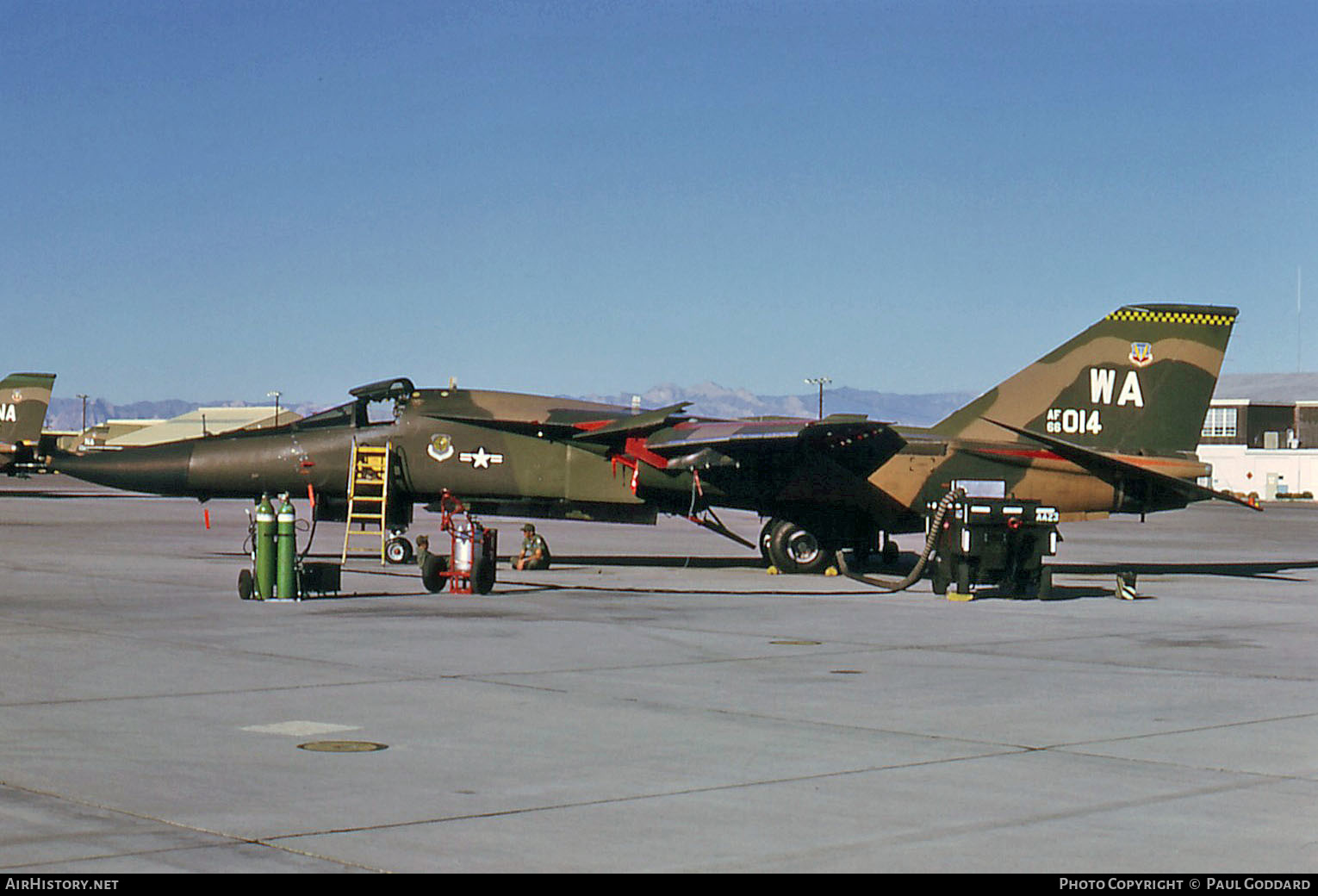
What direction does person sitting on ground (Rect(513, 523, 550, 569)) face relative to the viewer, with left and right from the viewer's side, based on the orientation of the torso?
facing the viewer and to the left of the viewer

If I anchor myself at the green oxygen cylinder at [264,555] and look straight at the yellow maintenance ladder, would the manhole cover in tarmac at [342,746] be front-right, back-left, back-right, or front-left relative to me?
back-right

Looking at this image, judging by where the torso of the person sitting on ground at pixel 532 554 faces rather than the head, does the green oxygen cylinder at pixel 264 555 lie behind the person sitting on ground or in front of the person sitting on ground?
in front

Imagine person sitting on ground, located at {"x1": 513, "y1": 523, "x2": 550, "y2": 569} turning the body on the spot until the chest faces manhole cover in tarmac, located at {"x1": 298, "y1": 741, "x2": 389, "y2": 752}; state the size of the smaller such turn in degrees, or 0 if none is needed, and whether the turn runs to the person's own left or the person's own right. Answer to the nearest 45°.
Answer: approximately 45° to the person's own left

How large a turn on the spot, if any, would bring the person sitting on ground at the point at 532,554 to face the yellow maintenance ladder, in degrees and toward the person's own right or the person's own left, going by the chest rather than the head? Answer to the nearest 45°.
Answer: approximately 45° to the person's own right

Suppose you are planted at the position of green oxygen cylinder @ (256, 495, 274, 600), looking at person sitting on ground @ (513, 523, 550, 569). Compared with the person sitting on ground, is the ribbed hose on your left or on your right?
right

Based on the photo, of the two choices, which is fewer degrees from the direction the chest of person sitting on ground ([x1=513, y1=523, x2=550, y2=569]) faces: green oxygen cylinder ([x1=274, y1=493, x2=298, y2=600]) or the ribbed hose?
the green oxygen cylinder

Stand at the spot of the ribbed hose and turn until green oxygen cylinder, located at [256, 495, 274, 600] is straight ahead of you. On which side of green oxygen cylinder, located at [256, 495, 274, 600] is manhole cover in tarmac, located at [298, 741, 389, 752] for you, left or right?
left

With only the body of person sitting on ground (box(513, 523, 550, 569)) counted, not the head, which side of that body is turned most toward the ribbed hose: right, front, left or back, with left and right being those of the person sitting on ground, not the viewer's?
left
